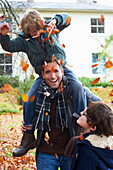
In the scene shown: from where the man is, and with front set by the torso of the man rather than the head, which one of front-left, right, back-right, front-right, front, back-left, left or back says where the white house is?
back

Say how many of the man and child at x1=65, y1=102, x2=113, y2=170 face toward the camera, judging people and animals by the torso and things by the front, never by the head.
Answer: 1

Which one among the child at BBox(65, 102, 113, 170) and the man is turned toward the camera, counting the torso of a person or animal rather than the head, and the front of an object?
the man

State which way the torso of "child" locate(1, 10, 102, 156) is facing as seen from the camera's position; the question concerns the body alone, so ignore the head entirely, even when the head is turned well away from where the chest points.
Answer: toward the camera

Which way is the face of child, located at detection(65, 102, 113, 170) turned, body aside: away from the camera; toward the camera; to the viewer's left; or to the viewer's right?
to the viewer's left

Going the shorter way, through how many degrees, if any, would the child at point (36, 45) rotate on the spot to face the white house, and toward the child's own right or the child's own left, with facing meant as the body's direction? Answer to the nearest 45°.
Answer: approximately 180°

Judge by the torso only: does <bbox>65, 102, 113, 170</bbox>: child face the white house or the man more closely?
the man

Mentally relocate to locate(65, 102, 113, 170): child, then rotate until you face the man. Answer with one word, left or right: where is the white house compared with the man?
right

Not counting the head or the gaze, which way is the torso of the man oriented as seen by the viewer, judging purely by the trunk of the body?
toward the camera

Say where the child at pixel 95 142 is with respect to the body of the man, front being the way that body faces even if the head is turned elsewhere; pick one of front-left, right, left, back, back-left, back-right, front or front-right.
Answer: front-left

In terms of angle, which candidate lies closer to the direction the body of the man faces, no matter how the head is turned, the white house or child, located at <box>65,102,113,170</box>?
the child

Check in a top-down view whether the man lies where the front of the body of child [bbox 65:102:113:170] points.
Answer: yes

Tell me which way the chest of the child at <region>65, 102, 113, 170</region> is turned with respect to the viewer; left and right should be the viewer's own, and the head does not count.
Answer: facing away from the viewer and to the left of the viewer
